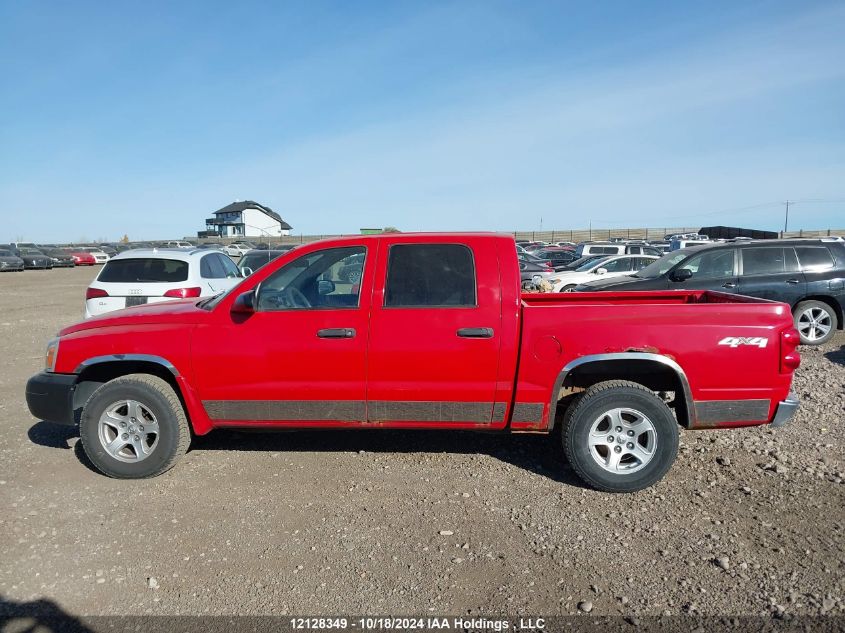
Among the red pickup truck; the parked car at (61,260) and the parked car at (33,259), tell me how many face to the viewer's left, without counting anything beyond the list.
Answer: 1

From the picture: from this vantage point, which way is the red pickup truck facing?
to the viewer's left

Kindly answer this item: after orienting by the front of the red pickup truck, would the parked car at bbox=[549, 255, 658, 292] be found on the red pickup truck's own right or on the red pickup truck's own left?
on the red pickup truck's own right

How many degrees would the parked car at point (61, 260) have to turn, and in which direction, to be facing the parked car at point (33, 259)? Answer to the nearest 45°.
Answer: approximately 45° to its right

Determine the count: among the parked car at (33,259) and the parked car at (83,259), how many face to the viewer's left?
0

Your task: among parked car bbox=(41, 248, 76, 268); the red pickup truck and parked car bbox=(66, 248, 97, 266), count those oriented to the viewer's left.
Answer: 1

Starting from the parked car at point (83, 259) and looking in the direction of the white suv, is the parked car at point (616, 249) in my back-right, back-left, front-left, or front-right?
front-left

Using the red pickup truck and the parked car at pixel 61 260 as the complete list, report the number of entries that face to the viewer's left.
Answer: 1

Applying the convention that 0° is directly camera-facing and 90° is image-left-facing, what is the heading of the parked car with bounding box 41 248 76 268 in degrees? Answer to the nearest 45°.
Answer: approximately 315°

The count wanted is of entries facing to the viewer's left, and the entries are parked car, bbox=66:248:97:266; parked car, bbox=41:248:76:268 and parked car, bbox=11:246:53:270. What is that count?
0

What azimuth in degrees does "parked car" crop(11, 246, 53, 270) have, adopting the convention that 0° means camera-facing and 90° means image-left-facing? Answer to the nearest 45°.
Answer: approximately 315°

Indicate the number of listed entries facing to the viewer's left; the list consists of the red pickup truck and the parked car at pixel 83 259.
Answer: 1

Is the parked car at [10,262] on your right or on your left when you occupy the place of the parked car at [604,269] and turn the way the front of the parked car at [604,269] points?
on your right

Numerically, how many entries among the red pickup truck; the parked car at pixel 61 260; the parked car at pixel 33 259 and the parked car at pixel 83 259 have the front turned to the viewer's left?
1
